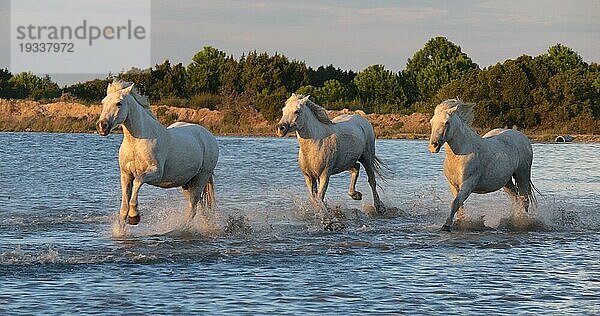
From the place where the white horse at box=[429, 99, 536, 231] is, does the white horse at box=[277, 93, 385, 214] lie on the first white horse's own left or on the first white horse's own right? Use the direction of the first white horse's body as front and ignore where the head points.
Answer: on the first white horse's own right

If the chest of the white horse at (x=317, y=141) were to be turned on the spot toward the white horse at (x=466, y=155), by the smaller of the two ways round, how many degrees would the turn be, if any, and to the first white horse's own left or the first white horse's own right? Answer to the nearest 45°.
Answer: approximately 135° to the first white horse's own left
